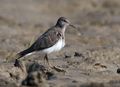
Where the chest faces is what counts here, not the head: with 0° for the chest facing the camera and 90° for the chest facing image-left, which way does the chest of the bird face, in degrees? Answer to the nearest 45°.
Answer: approximately 270°
